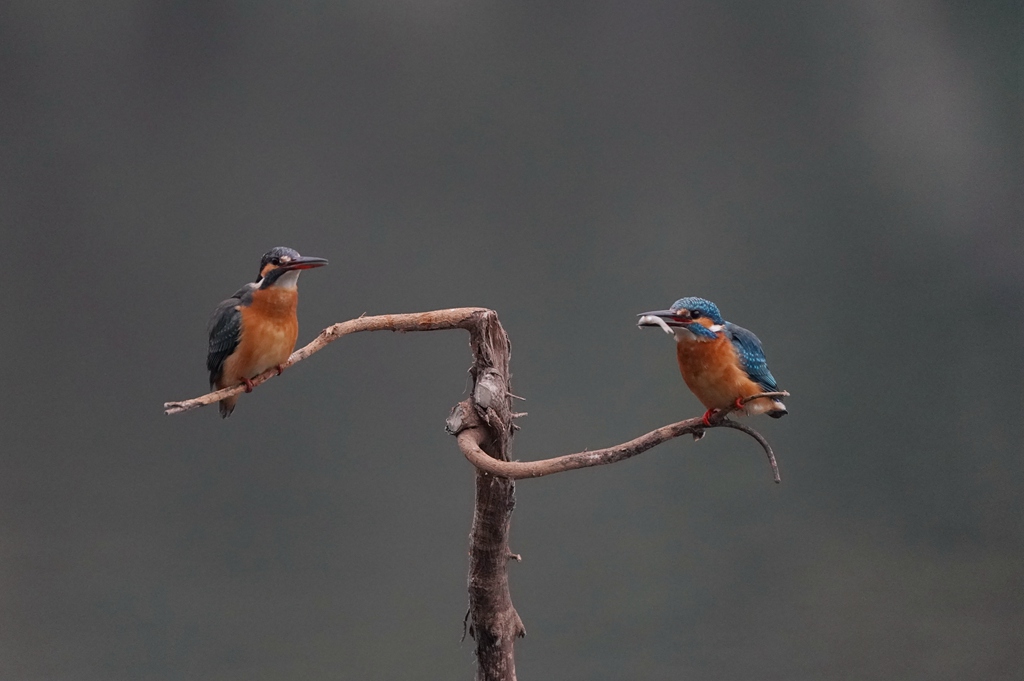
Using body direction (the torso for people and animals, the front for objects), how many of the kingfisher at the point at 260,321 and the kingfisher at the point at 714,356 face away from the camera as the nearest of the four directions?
0

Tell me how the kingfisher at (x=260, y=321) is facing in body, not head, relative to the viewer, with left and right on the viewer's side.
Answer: facing the viewer and to the right of the viewer

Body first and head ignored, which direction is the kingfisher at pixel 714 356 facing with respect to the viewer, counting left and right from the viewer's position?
facing the viewer and to the left of the viewer

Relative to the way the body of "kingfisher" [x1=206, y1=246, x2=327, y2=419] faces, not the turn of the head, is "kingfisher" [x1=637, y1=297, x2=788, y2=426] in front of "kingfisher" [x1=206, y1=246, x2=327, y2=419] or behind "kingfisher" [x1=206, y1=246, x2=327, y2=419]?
in front

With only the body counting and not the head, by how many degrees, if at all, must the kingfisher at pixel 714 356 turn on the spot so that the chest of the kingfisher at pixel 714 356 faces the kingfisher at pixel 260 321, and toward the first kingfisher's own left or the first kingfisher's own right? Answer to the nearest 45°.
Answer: approximately 45° to the first kingfisher's own right
